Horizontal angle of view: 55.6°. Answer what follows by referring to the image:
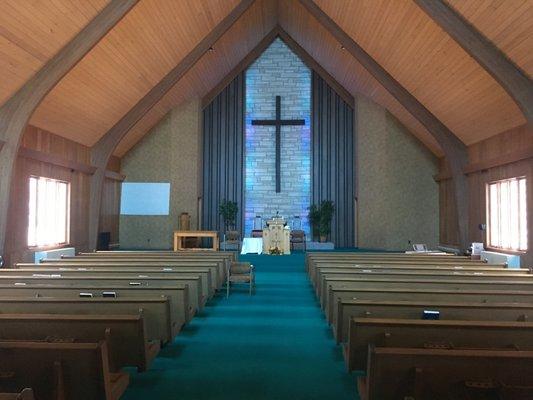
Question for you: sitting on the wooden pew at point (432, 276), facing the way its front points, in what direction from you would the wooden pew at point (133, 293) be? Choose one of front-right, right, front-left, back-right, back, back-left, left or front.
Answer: back-left

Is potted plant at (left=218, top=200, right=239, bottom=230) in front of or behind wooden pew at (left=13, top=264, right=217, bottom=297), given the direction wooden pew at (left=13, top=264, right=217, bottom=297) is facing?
in front

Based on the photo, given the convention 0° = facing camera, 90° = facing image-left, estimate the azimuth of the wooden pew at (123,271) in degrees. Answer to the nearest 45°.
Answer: approximately 180°

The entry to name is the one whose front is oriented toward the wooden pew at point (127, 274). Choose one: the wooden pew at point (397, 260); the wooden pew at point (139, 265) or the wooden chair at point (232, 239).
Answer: the wooden chair

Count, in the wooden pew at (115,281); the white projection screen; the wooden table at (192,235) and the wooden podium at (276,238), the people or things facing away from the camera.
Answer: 1

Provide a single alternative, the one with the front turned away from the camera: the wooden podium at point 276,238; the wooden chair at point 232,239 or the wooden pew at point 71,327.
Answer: the wooden pew

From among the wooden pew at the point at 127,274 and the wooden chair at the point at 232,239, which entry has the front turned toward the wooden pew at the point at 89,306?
the wooden chair

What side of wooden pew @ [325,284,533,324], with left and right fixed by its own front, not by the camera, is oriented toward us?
back

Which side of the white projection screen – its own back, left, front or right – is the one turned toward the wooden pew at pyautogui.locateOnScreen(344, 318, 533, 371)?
front

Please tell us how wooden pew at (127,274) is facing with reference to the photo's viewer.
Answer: facing away from the viewer

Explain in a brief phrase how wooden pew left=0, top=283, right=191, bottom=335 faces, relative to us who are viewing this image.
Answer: facing away from the viewer

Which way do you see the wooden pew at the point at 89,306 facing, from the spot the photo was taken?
facing away from the viewer

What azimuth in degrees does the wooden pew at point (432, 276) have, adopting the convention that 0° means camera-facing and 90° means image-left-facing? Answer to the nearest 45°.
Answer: approximately 180°

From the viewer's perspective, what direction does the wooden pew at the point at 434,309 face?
away from the camera

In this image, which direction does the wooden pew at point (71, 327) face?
away from the camera

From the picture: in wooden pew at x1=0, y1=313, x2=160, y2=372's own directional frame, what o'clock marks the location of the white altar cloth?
The white altar cloth is roughly at 1 o'clock from the wooden pew.
